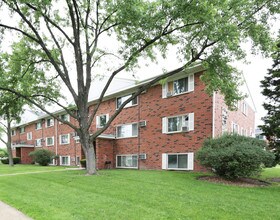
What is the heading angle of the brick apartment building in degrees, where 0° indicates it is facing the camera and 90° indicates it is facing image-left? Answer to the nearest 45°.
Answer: approximately 45°

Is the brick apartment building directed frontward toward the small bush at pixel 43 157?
no

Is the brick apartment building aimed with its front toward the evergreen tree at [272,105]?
no

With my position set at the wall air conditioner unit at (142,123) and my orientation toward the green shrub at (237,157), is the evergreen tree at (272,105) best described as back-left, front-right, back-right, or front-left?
front-left

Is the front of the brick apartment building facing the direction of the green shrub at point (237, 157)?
no

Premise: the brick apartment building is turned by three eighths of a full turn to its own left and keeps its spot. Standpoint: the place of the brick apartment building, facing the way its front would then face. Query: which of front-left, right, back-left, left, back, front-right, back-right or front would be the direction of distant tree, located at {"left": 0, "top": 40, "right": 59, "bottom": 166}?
back
